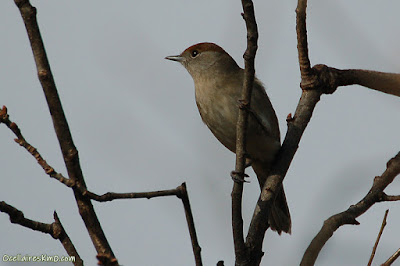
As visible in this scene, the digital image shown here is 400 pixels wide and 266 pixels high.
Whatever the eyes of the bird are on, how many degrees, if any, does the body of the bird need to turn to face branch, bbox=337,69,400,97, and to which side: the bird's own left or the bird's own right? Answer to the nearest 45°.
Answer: approximately 135° to the bird's own left

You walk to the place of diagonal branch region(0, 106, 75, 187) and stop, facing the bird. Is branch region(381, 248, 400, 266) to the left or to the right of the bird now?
right

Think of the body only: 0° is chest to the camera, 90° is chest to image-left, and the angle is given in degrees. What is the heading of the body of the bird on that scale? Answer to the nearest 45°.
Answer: approximately 90°

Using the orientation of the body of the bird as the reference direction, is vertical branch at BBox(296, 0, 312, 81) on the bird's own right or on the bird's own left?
on the bird's own left

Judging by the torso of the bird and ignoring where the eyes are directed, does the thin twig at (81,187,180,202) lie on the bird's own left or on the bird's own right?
on the bird's own right

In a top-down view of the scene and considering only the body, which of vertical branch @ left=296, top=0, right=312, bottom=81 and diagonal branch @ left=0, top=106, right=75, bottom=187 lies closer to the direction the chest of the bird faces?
the diagonal branch
